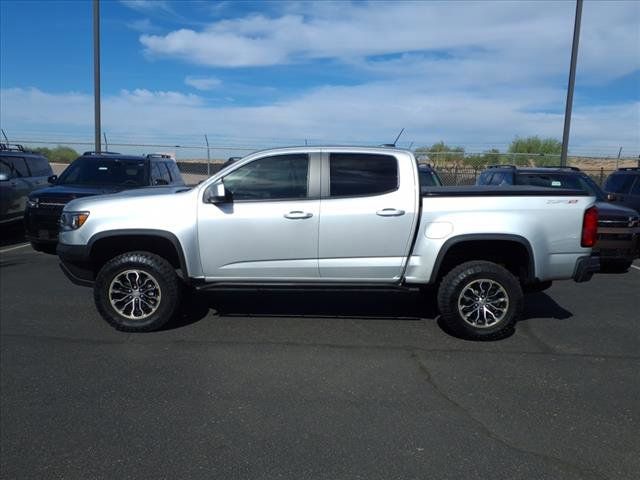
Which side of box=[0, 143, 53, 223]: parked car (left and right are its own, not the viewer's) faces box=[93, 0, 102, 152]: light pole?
back

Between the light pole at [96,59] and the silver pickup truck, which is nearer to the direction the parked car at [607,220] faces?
the silver pickup truck

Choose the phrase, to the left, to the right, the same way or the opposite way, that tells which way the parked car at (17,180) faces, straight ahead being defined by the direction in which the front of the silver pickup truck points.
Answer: to the left

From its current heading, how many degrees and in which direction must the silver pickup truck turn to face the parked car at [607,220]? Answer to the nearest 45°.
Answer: approximately 135° to its right

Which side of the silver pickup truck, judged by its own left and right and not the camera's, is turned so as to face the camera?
left

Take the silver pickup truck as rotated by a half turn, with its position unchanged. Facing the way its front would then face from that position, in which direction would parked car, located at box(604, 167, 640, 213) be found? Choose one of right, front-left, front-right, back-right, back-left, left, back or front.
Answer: front-left

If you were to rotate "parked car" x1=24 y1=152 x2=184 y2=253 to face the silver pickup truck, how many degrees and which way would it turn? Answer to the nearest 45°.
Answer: approximately 45° to its left

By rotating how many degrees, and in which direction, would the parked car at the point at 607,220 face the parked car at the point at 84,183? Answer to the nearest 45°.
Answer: approximately 135° to its right

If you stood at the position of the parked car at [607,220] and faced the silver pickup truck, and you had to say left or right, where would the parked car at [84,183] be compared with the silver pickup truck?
right

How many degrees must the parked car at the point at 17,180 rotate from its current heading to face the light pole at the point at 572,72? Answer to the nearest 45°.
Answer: approximately 135° to its left

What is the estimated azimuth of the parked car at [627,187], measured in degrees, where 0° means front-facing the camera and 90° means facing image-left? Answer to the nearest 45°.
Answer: approximately 315°

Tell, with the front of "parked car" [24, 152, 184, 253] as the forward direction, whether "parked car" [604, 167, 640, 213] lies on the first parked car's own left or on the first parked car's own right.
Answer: on the first parked car's own left

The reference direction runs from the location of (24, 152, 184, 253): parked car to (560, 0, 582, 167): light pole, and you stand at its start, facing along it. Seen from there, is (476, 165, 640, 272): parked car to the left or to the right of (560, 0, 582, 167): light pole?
right

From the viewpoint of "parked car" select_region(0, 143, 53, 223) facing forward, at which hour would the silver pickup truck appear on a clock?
The silver pickup truck is roughly at 10 o'clock from the parked car.

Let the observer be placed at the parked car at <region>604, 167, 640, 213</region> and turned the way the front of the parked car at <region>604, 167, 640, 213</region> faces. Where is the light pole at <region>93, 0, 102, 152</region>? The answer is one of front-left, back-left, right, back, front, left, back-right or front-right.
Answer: back-right
